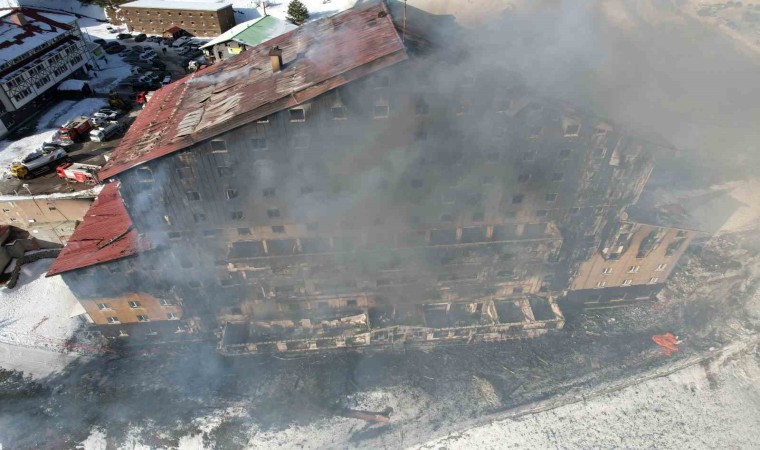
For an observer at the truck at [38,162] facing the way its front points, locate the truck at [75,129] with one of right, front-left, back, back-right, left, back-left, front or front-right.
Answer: back

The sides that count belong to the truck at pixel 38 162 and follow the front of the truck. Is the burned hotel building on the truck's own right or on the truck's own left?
on the truck's own left

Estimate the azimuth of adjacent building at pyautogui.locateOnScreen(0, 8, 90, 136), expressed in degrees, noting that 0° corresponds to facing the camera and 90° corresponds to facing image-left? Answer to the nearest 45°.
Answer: approximately 315°

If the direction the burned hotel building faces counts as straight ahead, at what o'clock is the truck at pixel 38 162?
The truck is roughly at 4 o'clock from the burned hotel building.

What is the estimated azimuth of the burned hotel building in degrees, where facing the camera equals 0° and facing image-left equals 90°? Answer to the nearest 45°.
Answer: approximately 0°

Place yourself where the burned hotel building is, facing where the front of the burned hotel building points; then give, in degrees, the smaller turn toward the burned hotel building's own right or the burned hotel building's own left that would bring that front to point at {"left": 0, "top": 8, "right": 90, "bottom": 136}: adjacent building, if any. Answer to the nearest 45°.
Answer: approximately 135° to the burned hotel building's own right

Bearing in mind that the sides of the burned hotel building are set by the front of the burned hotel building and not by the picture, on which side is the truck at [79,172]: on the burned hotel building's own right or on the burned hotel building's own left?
on the burned hotel building's own right

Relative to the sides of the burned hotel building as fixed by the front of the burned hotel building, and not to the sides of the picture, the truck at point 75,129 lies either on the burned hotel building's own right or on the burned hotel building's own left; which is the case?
on the burned hotel building's own right
